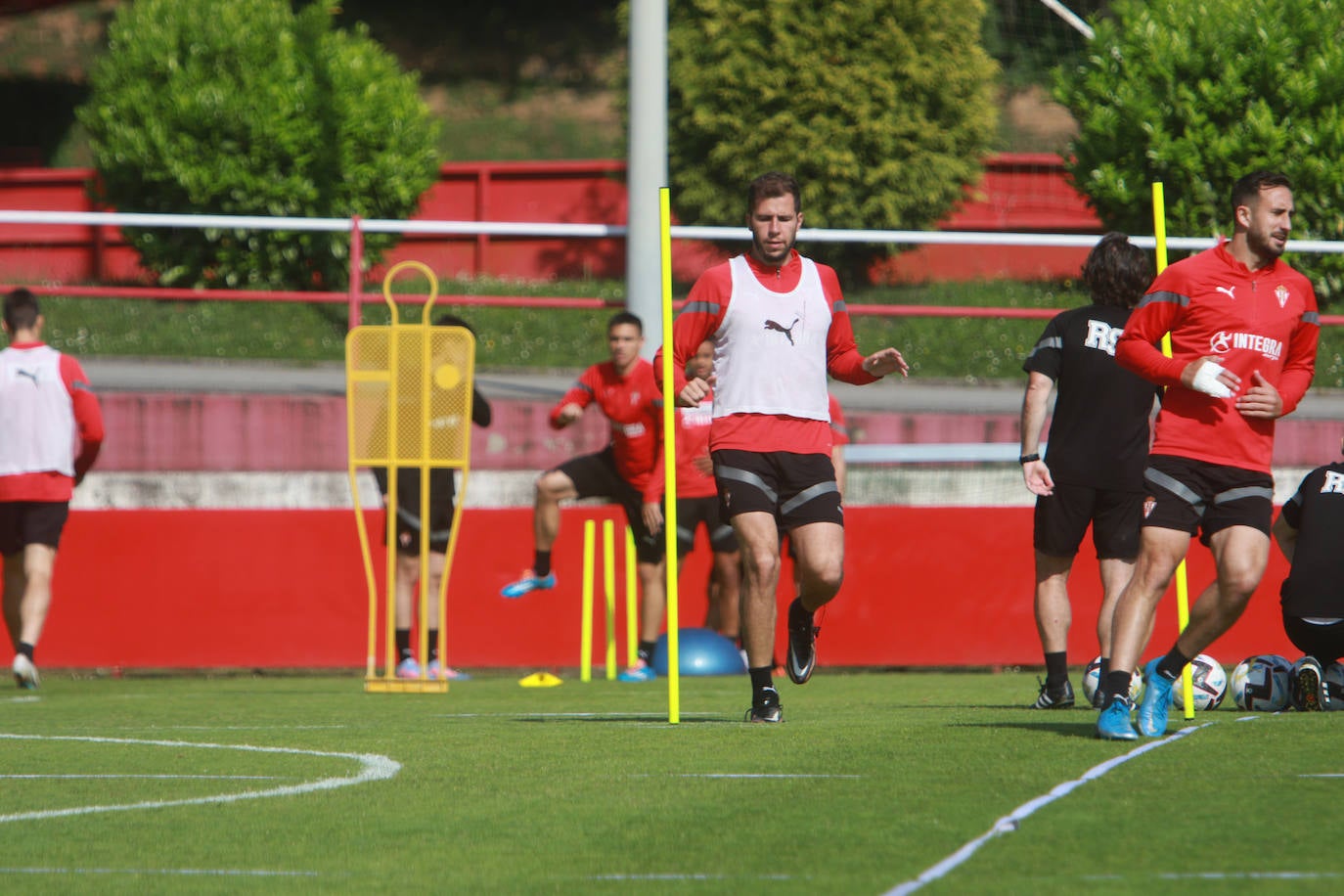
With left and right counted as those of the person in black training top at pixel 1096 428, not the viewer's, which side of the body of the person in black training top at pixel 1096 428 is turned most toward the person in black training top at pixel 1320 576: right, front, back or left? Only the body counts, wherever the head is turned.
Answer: right

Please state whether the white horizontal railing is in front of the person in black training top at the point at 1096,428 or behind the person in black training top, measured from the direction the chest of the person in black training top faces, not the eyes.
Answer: in front

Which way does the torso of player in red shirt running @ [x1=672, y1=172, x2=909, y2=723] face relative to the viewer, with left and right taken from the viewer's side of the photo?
facing the viewer

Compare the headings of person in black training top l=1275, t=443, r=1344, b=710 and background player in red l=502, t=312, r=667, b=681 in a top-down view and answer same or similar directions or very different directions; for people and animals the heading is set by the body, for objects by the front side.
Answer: very different directions

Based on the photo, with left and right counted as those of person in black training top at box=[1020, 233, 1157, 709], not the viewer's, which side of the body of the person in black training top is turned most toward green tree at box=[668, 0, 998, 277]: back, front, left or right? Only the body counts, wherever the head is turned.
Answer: front

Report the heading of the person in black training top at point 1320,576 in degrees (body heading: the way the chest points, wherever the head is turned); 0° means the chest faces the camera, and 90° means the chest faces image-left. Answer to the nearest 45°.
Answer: approximately 180°

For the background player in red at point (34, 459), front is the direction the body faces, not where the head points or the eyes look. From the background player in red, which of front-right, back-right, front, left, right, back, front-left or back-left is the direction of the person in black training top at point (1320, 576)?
back-right

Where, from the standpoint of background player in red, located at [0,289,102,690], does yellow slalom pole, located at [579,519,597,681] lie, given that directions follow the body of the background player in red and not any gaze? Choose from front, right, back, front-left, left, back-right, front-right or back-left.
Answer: right

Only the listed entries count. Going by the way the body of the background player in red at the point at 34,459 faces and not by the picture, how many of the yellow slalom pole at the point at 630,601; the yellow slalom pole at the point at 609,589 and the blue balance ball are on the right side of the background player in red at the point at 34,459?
3

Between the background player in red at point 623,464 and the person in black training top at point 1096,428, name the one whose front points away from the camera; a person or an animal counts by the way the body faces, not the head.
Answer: the person in black training top

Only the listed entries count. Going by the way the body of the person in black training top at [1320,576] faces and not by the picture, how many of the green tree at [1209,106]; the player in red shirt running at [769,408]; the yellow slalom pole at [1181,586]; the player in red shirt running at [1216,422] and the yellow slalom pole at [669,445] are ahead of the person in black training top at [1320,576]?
1

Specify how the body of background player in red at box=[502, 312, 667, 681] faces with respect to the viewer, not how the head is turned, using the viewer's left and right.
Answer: facing the viewer and to the left of the viewer

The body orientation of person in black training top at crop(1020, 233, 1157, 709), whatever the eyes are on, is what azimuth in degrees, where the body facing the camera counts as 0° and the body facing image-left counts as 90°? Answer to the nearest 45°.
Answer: approximately 180°

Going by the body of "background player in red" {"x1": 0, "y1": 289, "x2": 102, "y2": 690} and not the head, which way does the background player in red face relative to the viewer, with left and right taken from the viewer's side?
facing away from the viewer

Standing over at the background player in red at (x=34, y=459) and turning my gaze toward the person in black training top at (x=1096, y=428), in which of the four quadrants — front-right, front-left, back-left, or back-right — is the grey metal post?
front-left

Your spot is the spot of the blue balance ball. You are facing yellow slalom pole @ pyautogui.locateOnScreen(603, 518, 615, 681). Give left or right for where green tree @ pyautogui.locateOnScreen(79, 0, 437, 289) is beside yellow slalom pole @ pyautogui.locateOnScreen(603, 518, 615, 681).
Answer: right

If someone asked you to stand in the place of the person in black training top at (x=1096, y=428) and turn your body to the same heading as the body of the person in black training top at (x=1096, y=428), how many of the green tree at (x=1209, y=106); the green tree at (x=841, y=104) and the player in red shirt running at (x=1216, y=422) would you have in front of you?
2
